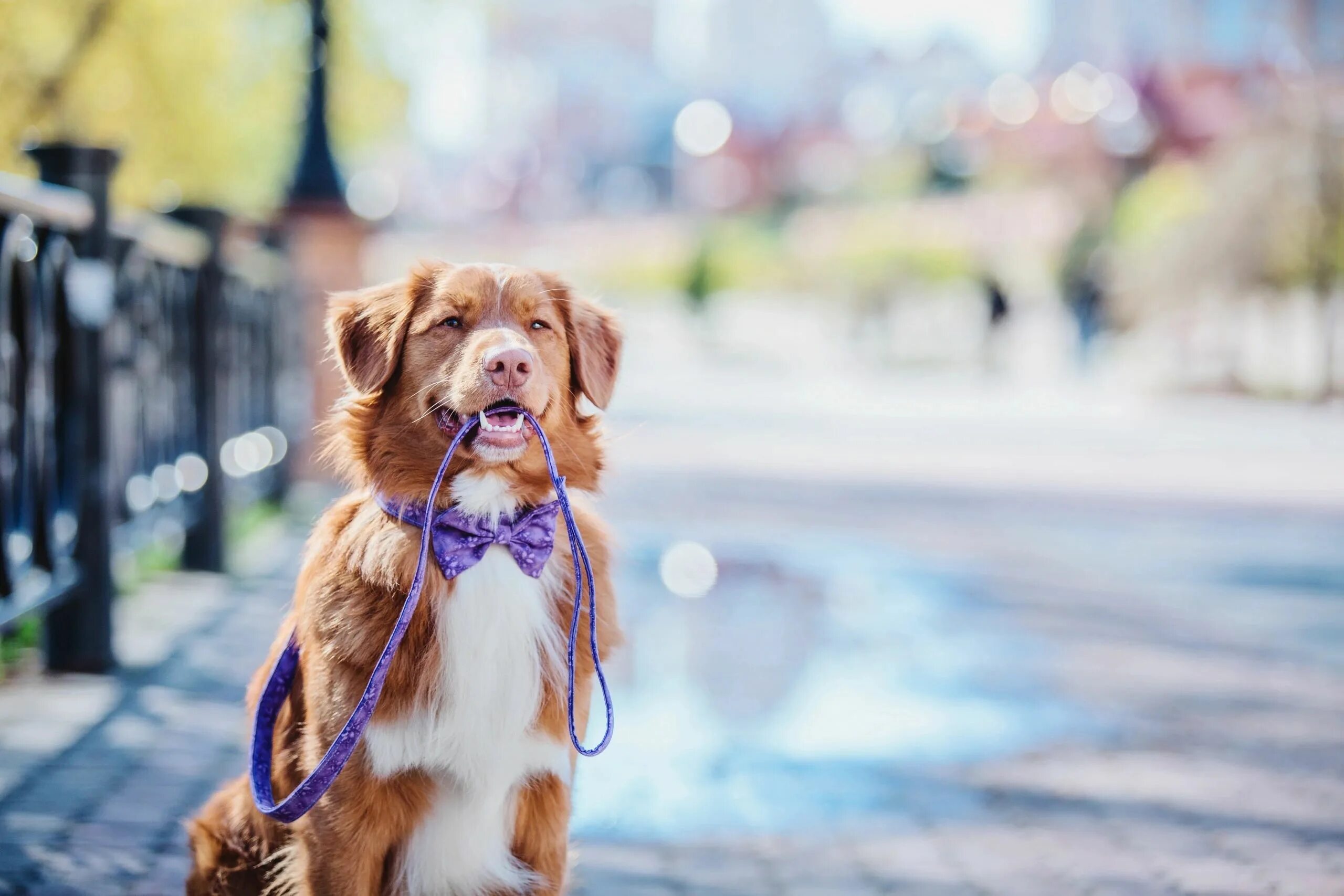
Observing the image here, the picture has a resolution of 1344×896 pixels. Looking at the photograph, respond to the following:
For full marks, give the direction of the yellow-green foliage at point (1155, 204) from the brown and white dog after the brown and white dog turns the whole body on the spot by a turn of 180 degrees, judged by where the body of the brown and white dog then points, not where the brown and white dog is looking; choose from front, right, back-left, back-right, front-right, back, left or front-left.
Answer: right

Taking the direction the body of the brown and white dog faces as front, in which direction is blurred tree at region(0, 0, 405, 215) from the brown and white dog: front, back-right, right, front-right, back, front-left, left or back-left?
back-left

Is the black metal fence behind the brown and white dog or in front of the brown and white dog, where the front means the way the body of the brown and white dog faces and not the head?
behind

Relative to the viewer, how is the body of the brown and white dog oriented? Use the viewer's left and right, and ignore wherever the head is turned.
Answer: facing the viewer and to the right of the viewer
